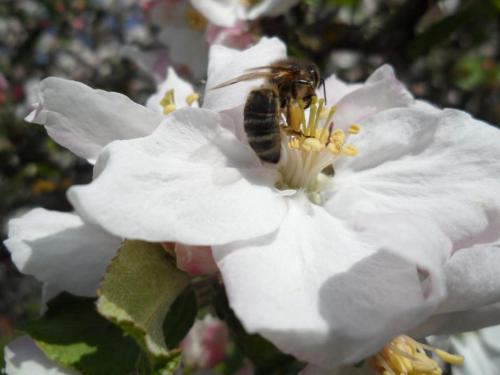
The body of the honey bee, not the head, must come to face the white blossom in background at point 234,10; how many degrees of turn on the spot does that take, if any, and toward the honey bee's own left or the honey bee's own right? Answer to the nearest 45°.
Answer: approximately 90° to the honey bee's own left
